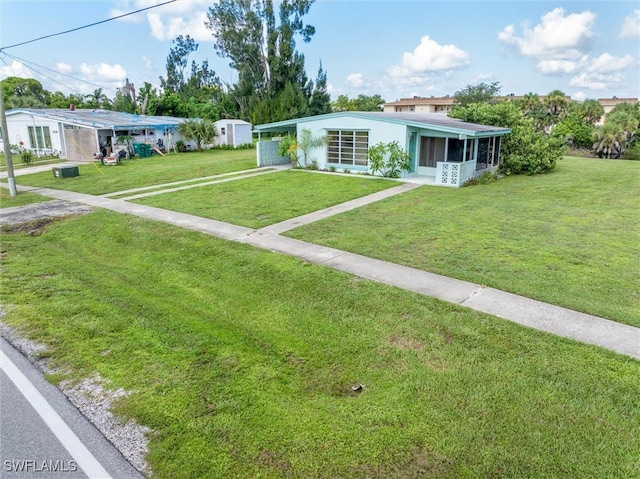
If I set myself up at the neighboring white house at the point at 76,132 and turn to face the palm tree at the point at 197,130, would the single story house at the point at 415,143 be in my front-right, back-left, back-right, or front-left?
front-right

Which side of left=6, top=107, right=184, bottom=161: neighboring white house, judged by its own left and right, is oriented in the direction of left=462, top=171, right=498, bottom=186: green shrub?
left

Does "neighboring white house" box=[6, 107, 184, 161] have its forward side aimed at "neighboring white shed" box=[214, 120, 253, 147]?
no

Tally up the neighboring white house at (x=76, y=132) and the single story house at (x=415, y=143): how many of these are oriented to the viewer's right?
0

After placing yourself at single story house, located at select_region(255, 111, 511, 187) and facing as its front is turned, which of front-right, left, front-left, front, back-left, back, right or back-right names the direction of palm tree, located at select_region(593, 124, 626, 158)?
back

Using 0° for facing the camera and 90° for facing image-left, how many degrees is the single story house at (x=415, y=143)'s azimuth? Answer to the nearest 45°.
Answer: approximately 45°

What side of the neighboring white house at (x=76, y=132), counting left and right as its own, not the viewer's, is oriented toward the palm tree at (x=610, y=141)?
left

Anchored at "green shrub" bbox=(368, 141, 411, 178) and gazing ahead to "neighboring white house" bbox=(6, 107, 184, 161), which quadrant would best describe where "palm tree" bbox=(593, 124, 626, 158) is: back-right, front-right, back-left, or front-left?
back-right

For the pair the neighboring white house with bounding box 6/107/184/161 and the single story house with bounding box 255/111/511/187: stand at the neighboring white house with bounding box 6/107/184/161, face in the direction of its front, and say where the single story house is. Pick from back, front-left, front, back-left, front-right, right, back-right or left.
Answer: left

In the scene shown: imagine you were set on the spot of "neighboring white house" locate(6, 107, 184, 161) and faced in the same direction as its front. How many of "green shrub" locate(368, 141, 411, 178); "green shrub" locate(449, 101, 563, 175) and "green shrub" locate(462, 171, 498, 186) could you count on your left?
3

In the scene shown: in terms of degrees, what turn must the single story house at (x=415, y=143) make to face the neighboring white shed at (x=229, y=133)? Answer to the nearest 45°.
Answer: approximately 90° to its right

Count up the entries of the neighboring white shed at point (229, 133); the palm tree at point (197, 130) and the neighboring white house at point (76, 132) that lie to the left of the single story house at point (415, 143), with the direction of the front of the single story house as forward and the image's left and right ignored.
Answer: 0

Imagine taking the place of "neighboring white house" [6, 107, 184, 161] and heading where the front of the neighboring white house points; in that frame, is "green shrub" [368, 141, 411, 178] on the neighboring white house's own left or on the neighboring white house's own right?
on the neighboring white house's own left

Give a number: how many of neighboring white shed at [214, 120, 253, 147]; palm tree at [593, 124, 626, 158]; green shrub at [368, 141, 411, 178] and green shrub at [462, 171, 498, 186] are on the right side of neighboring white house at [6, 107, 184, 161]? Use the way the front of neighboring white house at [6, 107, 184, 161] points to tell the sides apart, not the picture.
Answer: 0
